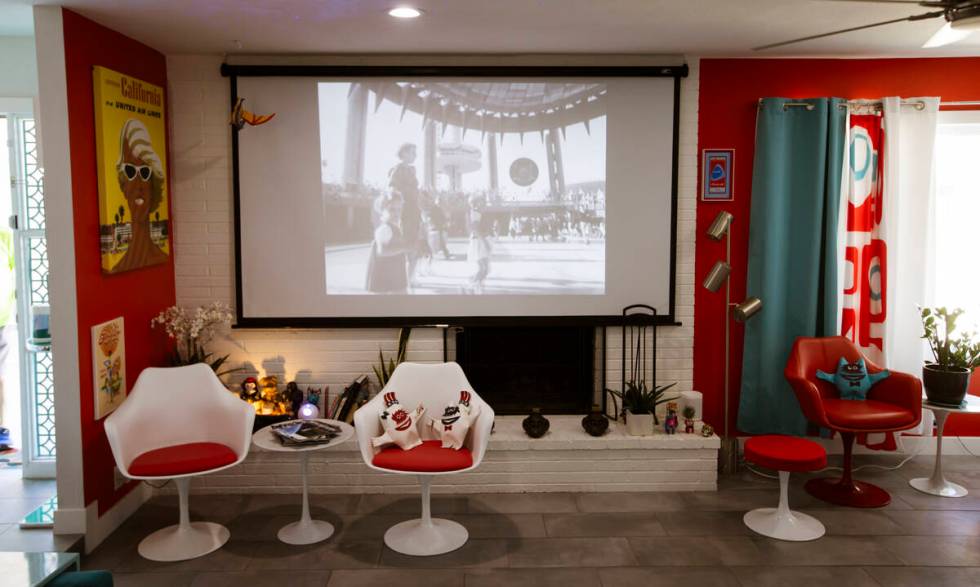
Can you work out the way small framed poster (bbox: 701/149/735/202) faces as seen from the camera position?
facing the viewer

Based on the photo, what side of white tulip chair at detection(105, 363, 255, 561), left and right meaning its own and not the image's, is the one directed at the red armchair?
left

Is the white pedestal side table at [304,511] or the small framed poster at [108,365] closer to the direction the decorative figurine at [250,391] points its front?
the white pedestal side table

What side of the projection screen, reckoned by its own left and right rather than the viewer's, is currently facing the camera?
front

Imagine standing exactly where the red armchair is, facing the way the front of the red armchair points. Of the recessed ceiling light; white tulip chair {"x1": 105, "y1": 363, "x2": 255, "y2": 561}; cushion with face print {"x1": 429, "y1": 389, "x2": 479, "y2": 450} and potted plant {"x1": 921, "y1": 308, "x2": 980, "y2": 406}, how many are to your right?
3

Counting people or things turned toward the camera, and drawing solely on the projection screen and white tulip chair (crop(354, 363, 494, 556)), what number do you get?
2
